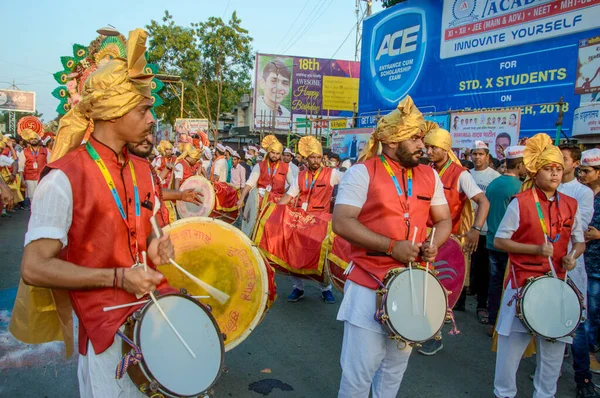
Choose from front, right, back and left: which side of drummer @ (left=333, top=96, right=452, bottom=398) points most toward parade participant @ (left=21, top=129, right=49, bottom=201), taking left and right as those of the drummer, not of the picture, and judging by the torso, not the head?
back

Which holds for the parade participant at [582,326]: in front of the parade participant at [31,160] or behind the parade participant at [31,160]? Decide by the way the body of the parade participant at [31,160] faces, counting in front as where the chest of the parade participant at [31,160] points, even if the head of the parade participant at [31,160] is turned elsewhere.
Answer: in front

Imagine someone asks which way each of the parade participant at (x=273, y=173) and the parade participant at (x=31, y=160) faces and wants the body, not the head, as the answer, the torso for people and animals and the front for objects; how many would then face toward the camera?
2

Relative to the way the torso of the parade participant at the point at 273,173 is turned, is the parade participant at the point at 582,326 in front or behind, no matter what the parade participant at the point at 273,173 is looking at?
in front

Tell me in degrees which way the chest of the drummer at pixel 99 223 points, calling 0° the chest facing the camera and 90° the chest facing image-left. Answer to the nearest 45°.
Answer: approximately 315°

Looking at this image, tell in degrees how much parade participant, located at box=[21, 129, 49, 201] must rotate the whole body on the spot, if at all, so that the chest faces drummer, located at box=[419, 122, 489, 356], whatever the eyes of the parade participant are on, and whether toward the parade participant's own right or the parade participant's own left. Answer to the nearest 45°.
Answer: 0° — they already face them

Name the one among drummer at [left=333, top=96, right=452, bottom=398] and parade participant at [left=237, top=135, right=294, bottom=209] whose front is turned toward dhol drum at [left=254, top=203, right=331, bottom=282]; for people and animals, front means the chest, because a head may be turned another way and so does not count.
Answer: the parade participant

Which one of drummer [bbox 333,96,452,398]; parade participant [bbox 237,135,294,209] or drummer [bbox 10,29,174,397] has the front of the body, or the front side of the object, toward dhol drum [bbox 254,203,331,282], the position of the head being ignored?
the parade participant

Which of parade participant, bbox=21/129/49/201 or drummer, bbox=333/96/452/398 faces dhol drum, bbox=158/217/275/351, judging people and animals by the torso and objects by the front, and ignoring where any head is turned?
the parade participant

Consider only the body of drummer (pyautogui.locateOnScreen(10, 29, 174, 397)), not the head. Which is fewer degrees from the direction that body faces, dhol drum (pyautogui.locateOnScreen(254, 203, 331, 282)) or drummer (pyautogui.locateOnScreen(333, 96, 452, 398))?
the drummer

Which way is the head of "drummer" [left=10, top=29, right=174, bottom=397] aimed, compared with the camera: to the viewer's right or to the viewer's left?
to the viewer's right
